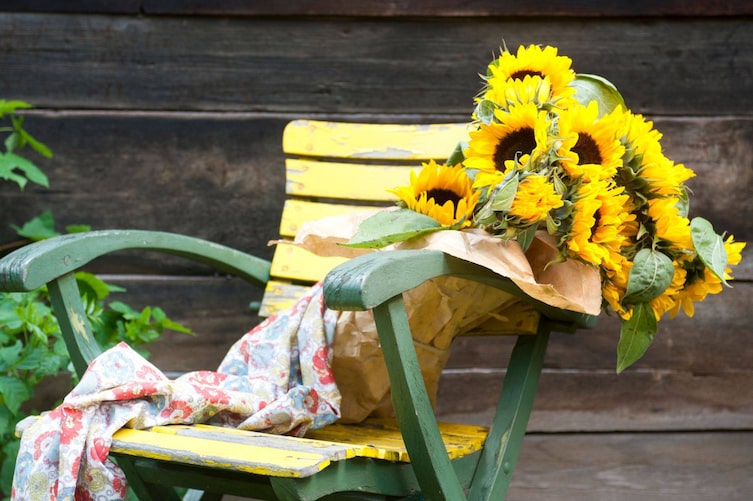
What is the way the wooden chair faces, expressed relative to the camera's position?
facing the viewer and to the left of the viewer

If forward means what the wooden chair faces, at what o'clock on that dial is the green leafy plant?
The green leafy plant is roughly at 3 o'clock from the wooden chair.
